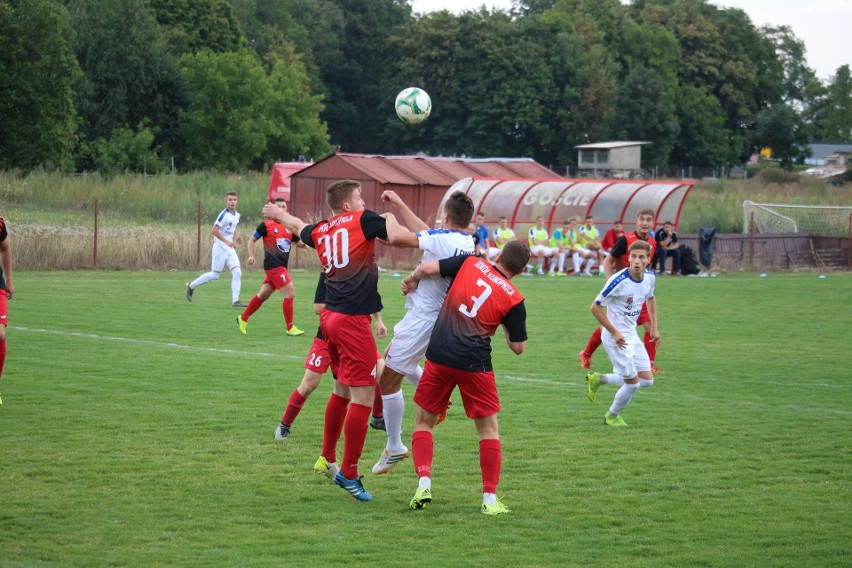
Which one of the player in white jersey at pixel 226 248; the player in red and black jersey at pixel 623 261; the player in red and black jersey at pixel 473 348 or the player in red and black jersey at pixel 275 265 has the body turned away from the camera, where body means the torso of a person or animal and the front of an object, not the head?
the player in red and black jersey at pixel 473 348

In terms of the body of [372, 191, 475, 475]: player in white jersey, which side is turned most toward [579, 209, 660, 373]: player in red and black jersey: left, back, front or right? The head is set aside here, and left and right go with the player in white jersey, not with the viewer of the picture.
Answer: right

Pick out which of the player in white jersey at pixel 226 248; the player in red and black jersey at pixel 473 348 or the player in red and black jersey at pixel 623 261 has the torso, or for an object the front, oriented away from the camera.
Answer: the player in red and black jersey at pixel 473 348

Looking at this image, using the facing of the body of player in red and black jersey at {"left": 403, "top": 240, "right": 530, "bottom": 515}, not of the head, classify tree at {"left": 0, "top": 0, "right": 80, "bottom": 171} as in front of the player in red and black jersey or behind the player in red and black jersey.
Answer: in front

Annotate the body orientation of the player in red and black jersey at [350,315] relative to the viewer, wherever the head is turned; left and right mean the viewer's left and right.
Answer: facing away from the viewer and to the right of the viewer

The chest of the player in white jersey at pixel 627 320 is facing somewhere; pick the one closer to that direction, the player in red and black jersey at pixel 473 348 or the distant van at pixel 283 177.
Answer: the player in red and black jersey

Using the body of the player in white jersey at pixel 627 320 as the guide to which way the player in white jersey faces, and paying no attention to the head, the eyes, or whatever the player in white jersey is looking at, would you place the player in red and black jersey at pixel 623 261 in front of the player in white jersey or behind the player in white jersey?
behind

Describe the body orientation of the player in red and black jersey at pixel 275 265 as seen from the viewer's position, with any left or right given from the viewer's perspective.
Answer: facing the viewer and to the right of the viewer

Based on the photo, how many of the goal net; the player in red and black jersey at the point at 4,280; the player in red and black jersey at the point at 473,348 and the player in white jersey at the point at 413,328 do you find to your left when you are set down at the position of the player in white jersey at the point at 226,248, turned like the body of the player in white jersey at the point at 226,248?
1

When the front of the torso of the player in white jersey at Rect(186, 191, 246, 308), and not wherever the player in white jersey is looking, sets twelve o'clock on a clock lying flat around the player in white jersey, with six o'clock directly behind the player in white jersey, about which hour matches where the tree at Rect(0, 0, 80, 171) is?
The tree is roughly at 7 o'clock from the player in white jersey.

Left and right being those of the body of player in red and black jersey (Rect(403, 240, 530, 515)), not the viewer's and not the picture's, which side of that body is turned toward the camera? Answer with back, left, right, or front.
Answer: back

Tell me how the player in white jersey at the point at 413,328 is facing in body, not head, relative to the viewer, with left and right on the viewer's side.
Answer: facing away from the viewer and to the left of the viewer

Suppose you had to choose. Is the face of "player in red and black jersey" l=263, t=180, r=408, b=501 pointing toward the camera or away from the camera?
away from the camera

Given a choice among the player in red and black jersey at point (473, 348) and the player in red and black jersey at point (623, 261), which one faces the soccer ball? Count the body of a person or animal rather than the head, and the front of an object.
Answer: the player in red and black jersey at point (473, 348)
